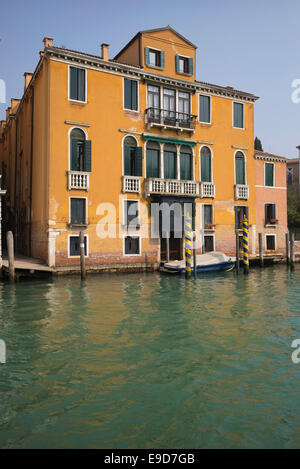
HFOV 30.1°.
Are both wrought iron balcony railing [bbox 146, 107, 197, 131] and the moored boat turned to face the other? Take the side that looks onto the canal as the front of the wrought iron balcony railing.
no

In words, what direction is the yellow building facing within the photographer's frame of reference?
facing the viewer and to the right of the viewer

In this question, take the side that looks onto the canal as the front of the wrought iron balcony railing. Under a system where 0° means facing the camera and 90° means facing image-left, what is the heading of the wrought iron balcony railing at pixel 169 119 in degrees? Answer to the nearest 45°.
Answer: approximately 315°
